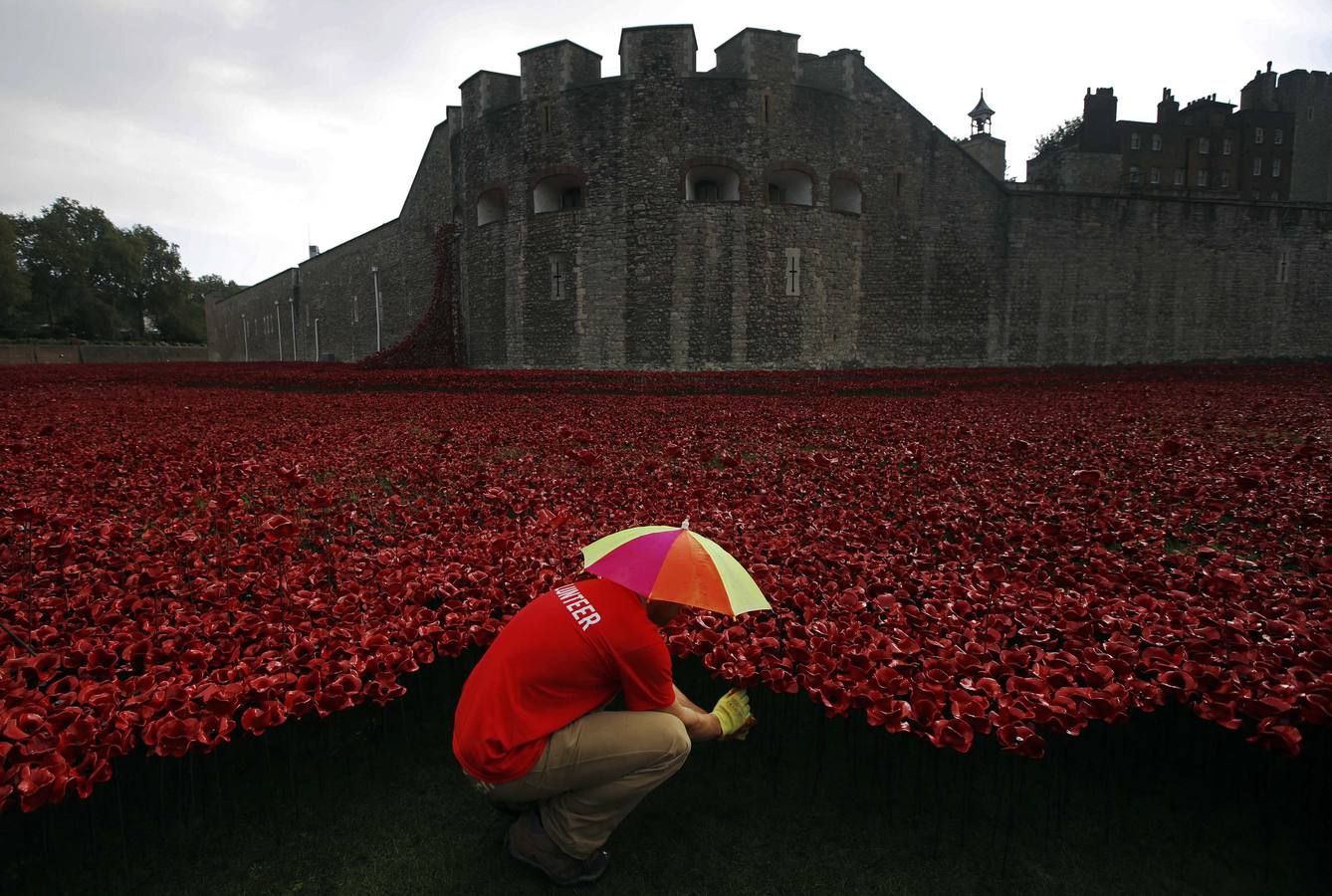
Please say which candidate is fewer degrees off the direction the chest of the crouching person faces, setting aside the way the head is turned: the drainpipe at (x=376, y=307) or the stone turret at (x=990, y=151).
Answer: the stone turret

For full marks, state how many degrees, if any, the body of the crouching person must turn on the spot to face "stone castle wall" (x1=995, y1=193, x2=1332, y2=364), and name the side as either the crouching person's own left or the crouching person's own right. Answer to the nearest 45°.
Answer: approximately 45° to the crouching person's own left

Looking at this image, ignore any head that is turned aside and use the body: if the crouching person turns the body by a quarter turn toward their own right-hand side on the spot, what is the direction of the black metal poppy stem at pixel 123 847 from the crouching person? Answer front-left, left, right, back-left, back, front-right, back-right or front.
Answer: right

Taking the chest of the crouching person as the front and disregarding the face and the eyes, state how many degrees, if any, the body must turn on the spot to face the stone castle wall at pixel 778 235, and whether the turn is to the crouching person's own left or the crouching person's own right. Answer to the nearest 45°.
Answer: approximately 90° to the crouching person's own left

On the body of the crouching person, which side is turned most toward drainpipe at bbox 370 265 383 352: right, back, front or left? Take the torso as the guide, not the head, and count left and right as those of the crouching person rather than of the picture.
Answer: left

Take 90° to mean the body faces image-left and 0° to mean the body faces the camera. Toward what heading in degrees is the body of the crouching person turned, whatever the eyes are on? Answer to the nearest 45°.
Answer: approximately 270°

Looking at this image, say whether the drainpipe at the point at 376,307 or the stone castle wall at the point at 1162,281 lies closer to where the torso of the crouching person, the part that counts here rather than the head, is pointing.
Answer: the stone castle wall
